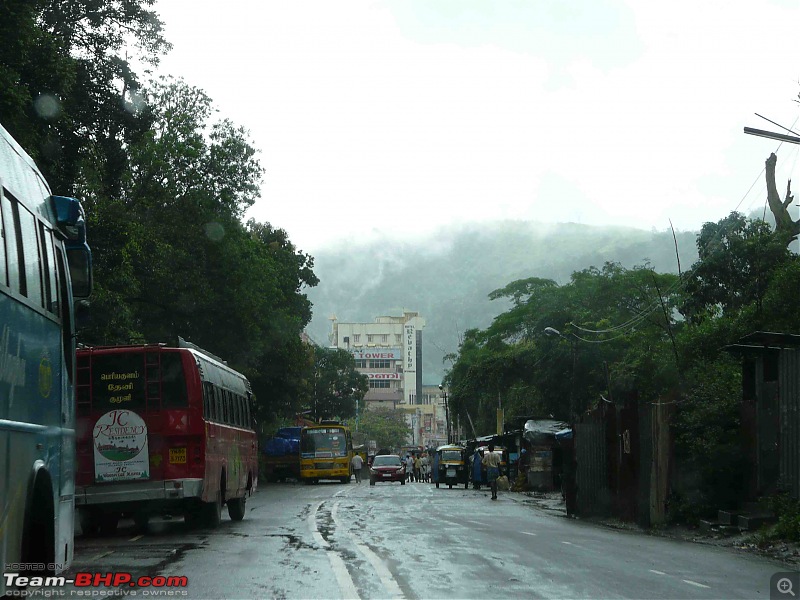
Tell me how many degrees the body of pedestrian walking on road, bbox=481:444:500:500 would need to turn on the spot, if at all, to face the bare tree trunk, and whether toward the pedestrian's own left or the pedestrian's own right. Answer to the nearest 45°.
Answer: approximately 45° to the pedestrian's own right

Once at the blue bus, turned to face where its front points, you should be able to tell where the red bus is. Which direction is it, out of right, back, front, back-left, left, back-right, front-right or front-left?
front-left

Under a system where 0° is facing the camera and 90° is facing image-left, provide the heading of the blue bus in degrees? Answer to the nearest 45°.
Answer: approximately 225°
